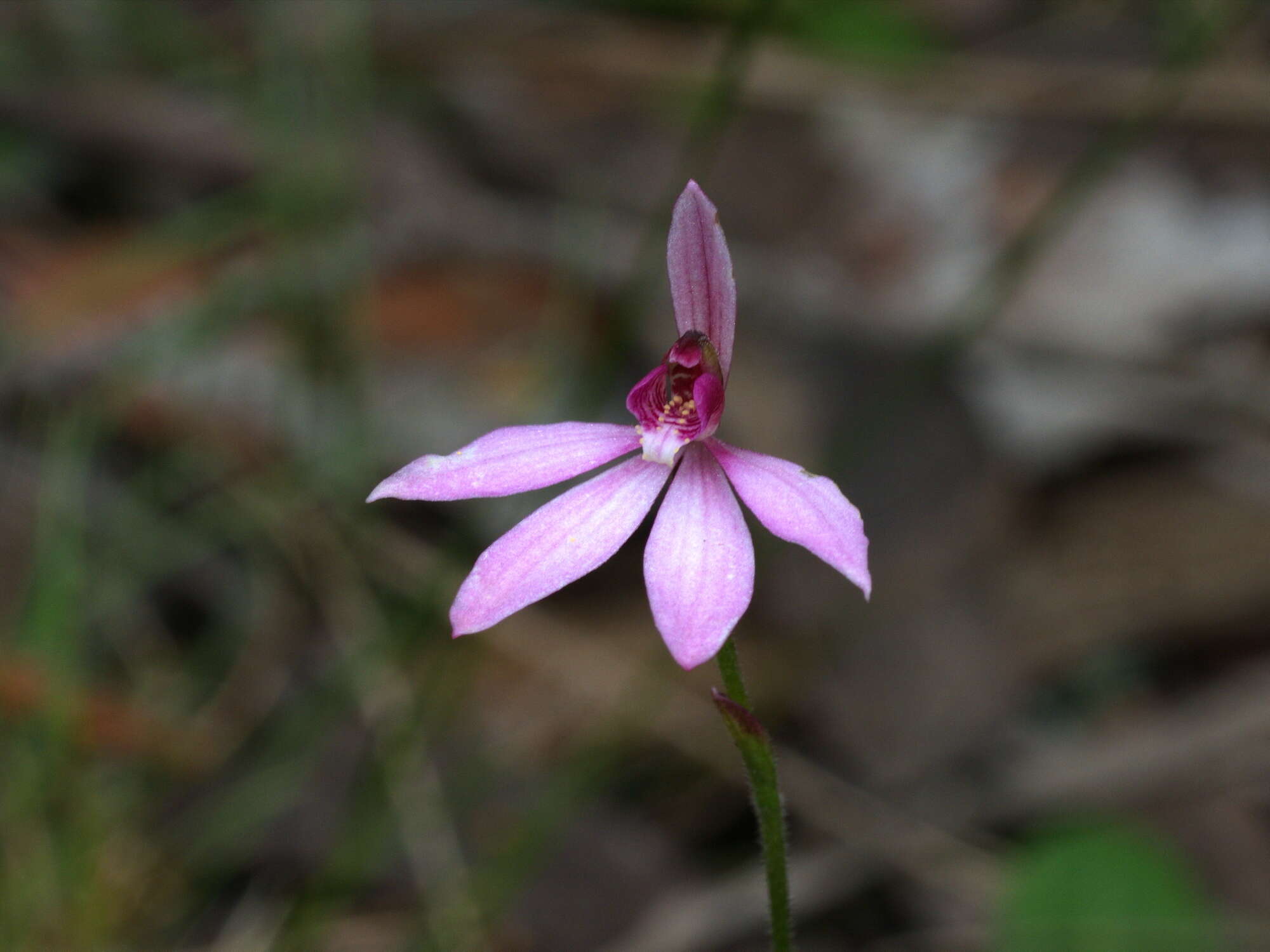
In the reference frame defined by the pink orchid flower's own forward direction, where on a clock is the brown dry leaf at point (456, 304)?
The brown dry leaf is roughly at 4 o'clock from the pink orchid flower.

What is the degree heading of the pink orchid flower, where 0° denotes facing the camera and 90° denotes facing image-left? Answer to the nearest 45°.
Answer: approximately 45°

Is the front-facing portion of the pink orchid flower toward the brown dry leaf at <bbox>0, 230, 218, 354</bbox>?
no

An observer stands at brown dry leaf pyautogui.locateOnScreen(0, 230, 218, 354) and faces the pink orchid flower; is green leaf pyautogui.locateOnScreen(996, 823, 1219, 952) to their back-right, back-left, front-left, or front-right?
front-left
